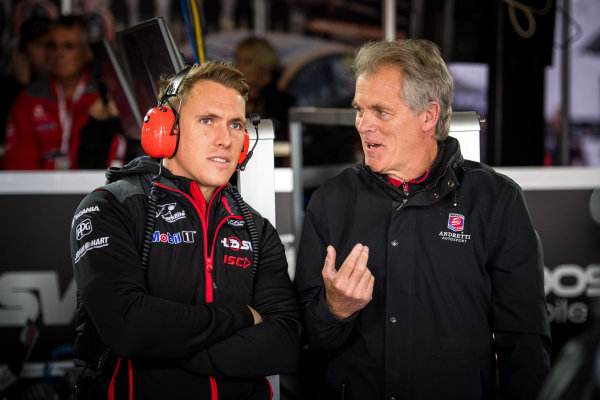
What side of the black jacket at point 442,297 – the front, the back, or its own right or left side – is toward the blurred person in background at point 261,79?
back

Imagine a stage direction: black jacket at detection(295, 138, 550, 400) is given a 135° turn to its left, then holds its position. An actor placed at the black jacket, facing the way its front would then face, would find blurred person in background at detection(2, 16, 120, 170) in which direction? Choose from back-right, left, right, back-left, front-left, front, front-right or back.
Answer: left

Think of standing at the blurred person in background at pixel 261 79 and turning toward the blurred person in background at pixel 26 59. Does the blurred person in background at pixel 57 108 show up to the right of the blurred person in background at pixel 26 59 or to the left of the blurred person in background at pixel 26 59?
left

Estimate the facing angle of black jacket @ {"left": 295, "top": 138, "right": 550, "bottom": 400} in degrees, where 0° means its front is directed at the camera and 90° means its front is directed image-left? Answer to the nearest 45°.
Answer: approximately 0°

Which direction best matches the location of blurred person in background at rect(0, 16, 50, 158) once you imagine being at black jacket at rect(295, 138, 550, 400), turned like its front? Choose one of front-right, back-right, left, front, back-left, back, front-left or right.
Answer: back-right

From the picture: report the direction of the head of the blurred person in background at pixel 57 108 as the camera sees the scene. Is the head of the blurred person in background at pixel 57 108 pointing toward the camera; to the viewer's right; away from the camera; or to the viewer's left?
toward the camera

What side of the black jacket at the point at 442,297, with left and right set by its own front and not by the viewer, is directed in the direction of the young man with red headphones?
right

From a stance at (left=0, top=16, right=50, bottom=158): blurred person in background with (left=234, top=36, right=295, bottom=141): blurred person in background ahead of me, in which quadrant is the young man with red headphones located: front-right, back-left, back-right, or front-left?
front-right
